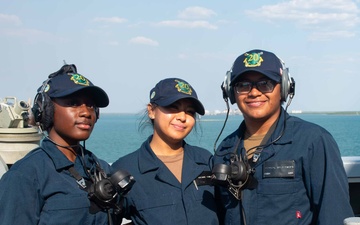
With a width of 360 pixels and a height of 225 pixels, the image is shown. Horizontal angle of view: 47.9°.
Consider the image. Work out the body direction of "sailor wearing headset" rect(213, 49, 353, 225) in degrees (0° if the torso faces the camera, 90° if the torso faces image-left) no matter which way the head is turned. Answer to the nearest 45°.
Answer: approximately 45°

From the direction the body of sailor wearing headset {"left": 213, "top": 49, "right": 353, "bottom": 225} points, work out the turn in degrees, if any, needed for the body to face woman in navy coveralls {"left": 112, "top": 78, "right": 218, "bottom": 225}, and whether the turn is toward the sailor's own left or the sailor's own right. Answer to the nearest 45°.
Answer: approximately 45° to the sailor's own right

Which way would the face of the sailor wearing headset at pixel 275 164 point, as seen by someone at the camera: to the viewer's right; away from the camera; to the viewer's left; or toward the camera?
toward the camera
